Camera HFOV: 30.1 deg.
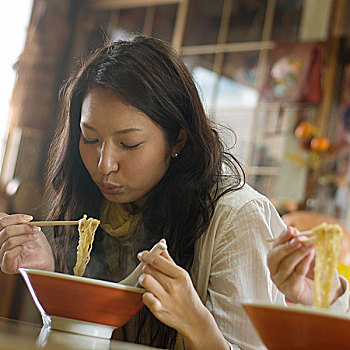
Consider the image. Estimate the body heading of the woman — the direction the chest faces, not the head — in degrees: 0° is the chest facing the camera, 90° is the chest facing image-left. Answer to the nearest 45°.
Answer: approximately 45°

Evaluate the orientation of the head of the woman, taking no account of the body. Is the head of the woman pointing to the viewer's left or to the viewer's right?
to the viewer's left

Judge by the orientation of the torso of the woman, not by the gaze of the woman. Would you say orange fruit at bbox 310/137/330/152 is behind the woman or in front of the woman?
behind
